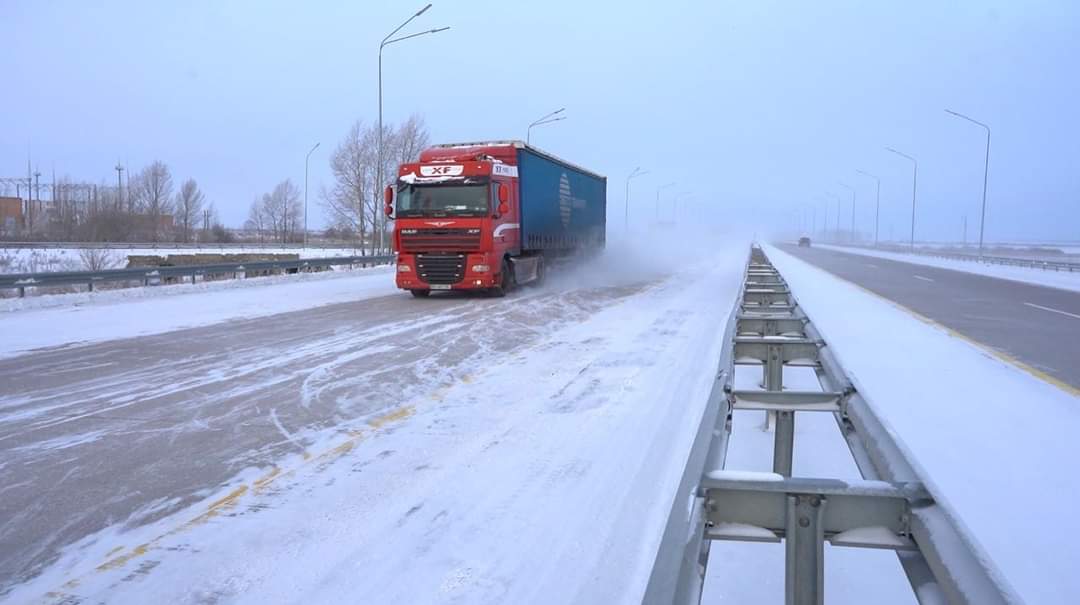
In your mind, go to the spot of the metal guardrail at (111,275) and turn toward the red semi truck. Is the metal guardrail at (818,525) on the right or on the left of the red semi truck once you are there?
right

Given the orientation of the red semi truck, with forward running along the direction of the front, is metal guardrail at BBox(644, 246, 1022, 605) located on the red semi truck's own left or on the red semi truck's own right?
on the red semi truck's own left

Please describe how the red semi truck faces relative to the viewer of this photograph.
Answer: facing the viewer and to the left of the viewer

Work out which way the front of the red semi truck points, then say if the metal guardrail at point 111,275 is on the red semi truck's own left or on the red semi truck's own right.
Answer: on the red semi truck's own right
